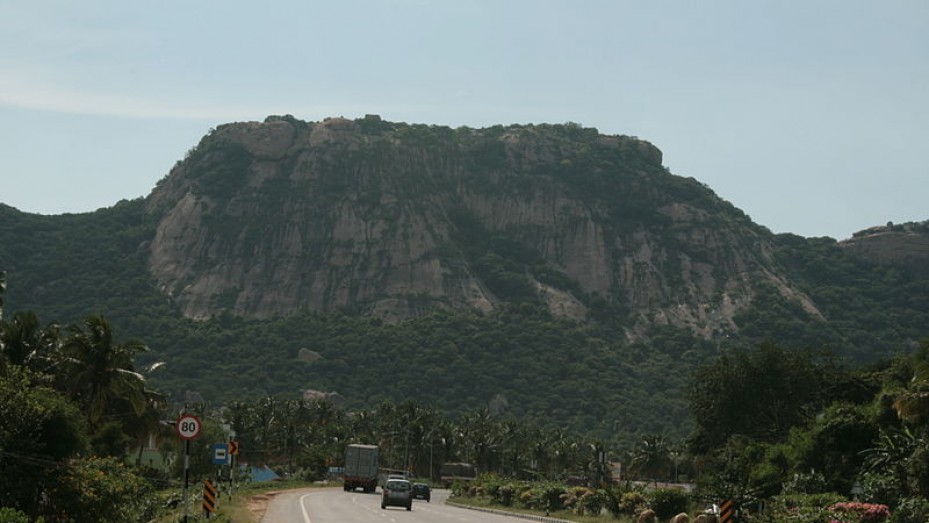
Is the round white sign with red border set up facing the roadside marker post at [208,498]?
no

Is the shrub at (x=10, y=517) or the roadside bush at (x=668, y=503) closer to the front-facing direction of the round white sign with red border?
the shrub

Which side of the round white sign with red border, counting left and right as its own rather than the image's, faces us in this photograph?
front

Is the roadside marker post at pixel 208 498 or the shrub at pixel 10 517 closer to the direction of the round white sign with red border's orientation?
the shrub

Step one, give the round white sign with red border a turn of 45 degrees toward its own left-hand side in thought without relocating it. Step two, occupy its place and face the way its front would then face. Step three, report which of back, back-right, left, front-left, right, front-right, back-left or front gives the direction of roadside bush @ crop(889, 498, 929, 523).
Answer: front-left

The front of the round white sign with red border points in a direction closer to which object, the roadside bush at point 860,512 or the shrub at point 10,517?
the shrub

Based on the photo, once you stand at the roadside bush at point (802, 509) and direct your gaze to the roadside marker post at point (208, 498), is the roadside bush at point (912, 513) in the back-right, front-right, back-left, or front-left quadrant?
back-left

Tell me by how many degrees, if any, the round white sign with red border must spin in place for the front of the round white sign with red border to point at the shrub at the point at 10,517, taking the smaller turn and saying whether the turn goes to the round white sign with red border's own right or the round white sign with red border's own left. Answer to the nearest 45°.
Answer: approximately 45° to the round white sign with red border's own right

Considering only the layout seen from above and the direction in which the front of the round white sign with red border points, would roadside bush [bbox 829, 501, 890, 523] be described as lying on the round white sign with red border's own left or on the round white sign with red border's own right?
on the round white sign with red border's own left

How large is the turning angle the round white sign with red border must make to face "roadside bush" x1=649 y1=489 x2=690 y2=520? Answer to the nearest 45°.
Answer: approximately 135° to its left

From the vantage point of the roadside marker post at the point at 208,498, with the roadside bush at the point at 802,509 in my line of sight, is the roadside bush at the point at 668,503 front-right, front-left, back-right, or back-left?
front-left
